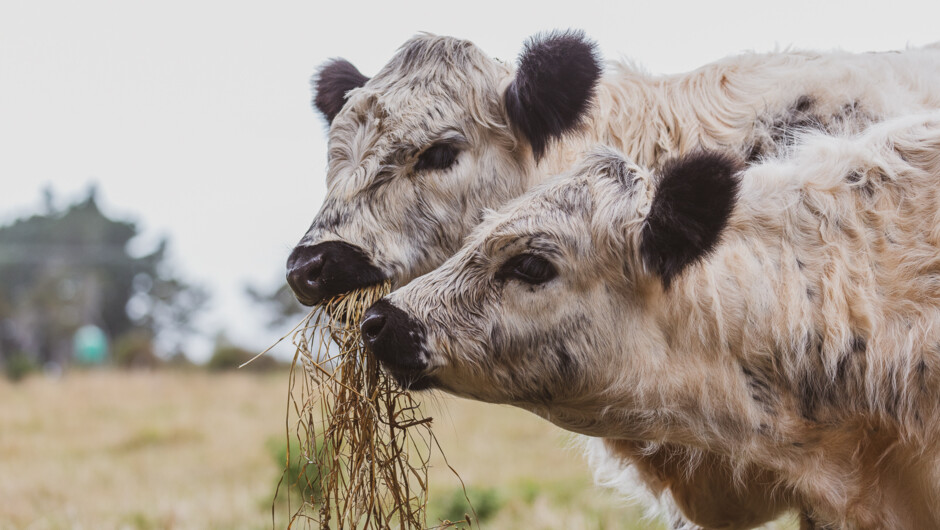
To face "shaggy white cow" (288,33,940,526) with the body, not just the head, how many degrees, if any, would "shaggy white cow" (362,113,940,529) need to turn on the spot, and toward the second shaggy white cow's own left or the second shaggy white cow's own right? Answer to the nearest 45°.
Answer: approximately 45° to the second shaggy white cow's own right

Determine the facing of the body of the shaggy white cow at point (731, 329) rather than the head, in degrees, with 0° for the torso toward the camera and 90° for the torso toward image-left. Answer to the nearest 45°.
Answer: approximately 90°

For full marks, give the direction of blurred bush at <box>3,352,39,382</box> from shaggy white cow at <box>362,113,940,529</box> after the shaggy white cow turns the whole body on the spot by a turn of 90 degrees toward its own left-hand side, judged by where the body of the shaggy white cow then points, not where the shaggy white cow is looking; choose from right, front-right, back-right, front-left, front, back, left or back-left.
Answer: back-right

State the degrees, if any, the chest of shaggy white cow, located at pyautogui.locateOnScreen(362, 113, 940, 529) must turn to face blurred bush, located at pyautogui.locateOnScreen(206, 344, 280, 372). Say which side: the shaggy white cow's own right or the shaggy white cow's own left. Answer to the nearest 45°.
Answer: approximately 45° to the shaggy white cow's own right
